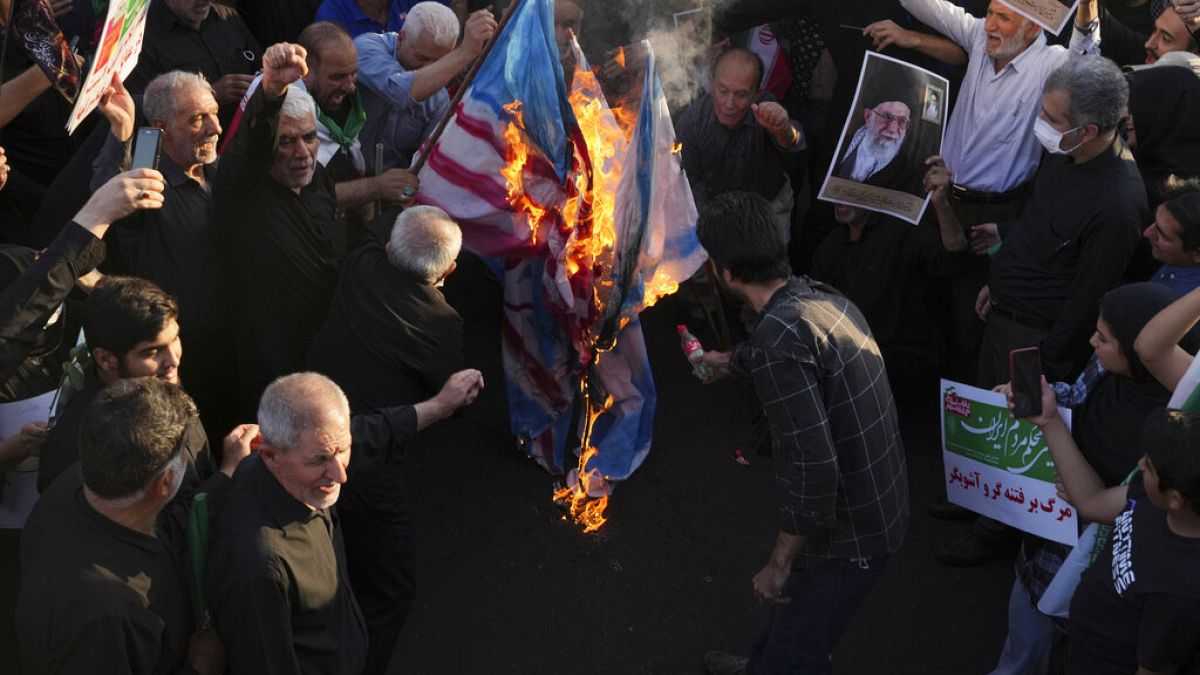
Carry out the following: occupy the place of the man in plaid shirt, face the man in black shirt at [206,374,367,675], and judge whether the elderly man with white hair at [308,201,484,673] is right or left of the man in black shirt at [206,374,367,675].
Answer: right

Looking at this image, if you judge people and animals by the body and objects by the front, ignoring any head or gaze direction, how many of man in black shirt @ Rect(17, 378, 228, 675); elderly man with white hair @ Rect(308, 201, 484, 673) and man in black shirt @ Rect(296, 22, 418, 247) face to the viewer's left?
0

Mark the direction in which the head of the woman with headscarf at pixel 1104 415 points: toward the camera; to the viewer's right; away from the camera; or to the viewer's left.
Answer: to the viewer's left

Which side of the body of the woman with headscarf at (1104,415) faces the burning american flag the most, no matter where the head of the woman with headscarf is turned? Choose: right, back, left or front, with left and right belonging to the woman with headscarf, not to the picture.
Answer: front

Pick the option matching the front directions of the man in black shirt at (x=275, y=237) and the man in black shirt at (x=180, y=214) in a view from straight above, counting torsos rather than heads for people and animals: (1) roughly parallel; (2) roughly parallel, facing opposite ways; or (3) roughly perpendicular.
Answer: roughly parallel

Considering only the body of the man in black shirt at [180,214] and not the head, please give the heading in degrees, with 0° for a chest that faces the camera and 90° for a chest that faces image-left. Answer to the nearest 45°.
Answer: approximately 315°

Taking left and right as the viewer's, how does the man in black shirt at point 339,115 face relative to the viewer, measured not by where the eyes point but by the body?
facing the viewer and to the right of the viewer

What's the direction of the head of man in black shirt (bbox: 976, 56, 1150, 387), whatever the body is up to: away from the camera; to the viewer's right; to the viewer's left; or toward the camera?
to the viewer's left

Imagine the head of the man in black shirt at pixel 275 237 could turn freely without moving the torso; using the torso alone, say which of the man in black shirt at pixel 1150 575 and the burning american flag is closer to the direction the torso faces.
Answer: the man in black shirt

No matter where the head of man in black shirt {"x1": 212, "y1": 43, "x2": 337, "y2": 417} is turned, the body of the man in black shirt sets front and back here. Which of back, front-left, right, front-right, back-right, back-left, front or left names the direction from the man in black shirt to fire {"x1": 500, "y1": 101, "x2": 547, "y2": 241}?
front-left

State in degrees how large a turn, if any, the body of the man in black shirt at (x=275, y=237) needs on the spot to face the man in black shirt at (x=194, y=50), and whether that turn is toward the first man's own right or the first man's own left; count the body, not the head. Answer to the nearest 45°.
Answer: approximately 135° to the first man's own left

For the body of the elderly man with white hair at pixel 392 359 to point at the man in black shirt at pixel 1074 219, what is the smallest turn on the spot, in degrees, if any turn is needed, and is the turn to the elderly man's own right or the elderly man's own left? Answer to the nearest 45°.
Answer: approximately 45° to the elderly man's own right

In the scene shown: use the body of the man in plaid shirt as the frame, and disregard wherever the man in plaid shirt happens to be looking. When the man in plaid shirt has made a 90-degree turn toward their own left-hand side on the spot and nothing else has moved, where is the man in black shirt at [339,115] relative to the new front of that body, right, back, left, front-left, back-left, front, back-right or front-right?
right

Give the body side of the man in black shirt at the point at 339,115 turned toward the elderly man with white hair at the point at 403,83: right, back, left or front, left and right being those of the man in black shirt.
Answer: left

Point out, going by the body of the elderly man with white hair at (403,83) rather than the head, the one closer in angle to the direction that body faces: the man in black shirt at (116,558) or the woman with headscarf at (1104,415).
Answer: the woman with headscarf

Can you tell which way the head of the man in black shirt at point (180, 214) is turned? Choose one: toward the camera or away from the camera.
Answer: toward the camera

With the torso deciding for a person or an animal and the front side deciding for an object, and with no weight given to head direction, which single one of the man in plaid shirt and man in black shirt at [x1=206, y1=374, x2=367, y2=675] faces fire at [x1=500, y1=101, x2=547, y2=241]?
the man in plaid shirt

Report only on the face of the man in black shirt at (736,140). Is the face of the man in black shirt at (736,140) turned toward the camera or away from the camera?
toward the camera

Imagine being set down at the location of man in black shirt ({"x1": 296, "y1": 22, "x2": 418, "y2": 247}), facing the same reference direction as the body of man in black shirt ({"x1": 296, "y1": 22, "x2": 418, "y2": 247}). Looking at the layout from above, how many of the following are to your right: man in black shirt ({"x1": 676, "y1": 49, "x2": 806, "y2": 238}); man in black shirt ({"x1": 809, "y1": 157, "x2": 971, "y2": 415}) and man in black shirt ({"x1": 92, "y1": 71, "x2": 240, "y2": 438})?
1
